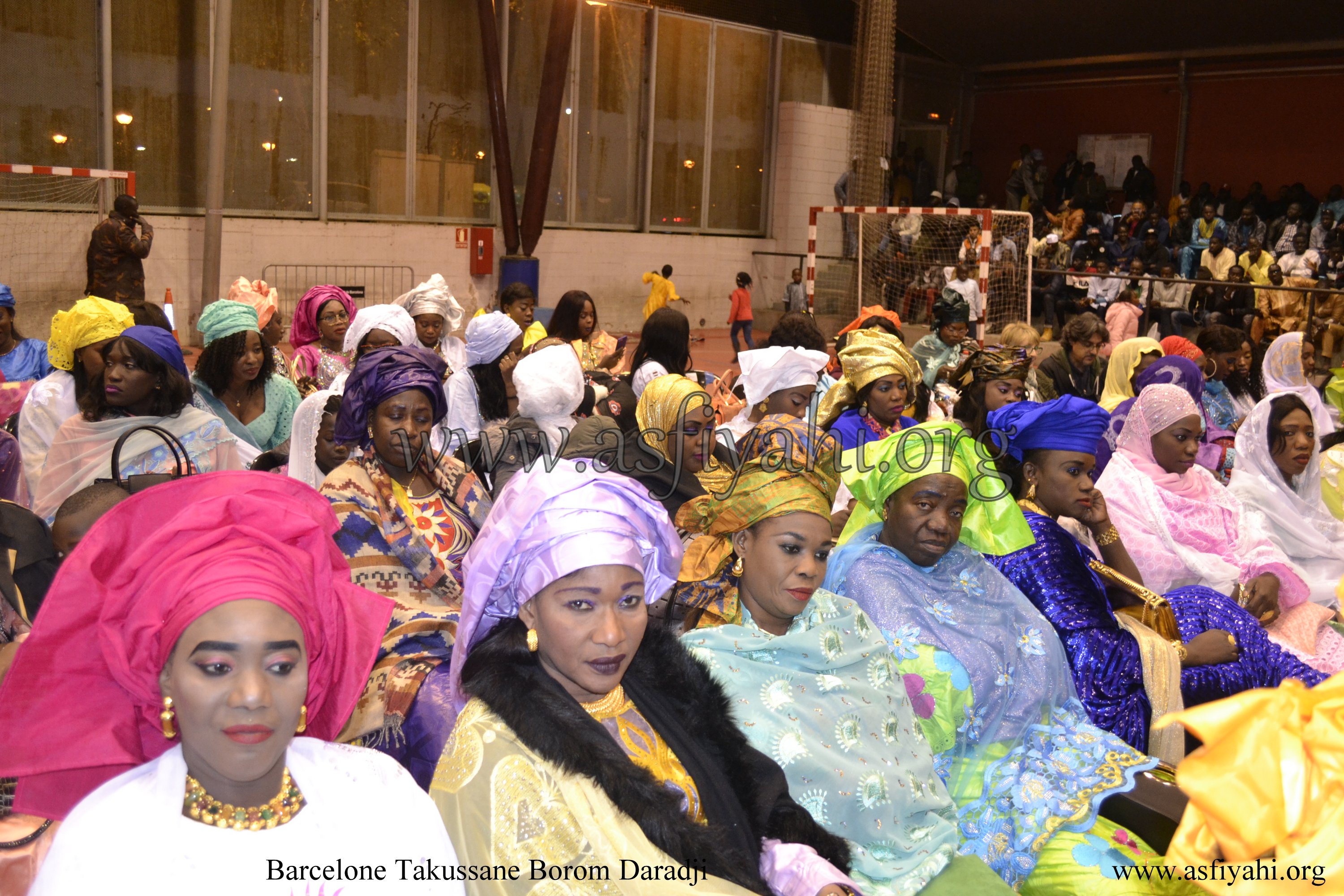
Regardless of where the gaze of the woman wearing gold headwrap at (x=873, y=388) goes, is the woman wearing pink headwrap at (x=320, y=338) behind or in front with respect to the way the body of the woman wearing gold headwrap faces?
behind

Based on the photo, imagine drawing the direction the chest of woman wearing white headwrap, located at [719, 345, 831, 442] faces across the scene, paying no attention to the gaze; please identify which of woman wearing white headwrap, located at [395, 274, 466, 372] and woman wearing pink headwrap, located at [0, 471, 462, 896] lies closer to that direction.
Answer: the woman wearing pink headwrap

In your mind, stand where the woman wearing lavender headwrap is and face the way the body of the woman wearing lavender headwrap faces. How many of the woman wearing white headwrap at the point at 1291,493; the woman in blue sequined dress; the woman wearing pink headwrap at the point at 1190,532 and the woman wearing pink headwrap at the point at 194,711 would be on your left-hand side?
3

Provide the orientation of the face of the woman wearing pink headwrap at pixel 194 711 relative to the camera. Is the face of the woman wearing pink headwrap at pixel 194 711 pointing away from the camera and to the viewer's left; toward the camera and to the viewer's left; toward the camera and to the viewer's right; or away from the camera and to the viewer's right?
toward the camera and to the viewer's right

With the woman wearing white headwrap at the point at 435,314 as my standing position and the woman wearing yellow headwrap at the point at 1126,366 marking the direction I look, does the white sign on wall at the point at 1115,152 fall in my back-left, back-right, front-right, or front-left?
front-left

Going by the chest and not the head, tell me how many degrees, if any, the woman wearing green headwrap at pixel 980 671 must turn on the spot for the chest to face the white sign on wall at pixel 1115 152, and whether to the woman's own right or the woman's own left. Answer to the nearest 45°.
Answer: approximately 135° to the woman's own left

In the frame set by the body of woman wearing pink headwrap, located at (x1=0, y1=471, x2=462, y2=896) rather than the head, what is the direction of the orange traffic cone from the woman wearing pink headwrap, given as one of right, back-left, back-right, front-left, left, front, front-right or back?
back

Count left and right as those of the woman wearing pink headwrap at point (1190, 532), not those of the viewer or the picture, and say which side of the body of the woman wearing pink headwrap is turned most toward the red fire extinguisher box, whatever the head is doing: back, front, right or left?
back

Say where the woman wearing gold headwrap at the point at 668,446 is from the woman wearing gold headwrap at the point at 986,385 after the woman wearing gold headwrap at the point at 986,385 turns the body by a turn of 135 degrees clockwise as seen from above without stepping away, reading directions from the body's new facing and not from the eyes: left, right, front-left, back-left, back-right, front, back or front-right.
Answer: front-left

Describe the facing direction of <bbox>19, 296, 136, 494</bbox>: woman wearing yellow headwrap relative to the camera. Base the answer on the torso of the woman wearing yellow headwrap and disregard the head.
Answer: to the viewer's right

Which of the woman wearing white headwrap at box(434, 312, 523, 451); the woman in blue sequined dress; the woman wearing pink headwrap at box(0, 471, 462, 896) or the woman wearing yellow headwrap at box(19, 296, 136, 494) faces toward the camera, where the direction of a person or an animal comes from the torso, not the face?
the woman wearing pink headwrap
